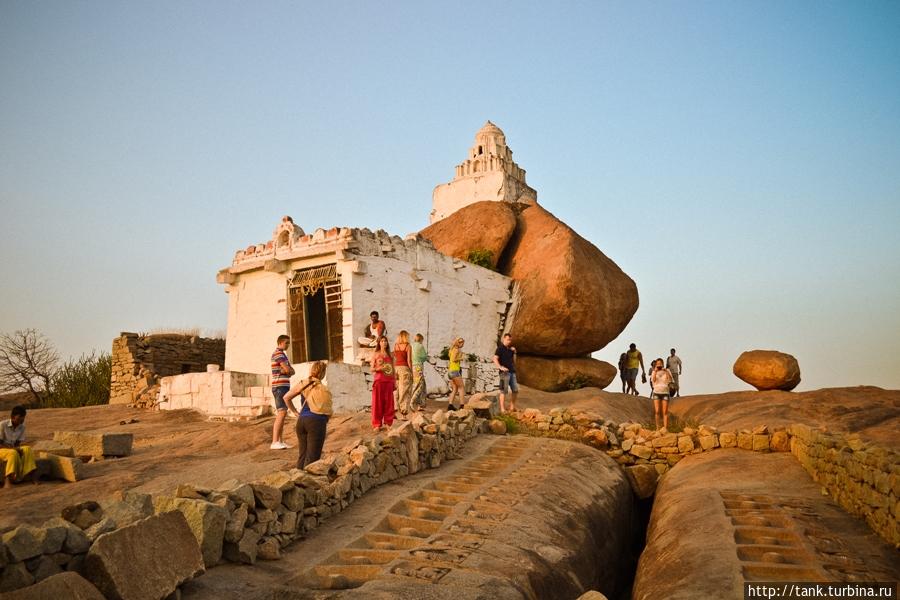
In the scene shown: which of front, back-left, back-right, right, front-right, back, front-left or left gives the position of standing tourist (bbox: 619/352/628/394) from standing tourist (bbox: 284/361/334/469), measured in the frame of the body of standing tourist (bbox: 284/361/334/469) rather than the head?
right

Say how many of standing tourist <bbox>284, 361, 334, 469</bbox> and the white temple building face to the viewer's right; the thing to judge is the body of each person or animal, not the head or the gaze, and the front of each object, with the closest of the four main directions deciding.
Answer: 0

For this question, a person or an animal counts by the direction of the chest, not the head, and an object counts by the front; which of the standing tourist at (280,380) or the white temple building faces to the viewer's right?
the standing tourist

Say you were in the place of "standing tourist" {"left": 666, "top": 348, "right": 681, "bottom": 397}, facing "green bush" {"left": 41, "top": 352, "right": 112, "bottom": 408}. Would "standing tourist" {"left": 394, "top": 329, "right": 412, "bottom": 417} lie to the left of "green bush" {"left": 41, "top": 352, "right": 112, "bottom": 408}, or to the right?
left

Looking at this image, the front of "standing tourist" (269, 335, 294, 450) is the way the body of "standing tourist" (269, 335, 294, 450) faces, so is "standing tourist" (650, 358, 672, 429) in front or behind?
in front

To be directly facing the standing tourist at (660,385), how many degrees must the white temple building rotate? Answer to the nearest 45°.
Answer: approximately 90° to its left

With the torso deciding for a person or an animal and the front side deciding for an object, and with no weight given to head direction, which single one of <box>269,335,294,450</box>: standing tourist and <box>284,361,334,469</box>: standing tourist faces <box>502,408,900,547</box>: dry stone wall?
<box>269,335,294,450</box>: standing tourist

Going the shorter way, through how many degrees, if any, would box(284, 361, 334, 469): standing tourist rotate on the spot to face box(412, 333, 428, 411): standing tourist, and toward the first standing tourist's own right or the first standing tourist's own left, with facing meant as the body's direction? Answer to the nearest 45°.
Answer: approximately 90° to the first standing tourist's own right

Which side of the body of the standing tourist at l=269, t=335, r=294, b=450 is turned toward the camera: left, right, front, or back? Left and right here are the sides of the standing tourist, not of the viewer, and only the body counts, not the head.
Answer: right

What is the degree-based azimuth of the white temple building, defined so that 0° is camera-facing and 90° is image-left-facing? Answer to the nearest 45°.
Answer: approximately 45°

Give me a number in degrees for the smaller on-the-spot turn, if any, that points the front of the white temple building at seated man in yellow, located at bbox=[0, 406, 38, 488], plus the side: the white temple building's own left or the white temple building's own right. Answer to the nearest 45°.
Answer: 0° — it already faces them

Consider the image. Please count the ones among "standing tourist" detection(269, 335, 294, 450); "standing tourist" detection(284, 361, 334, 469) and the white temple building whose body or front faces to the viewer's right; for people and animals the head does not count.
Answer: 1

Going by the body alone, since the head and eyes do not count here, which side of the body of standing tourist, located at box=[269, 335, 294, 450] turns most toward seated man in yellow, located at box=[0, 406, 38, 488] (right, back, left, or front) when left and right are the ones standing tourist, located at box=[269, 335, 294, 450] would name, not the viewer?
back

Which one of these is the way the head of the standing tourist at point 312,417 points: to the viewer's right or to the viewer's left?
to the viewer's left

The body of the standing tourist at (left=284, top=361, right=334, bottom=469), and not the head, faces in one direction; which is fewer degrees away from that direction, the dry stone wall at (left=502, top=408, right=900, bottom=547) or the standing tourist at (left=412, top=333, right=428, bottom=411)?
the standing tourist
